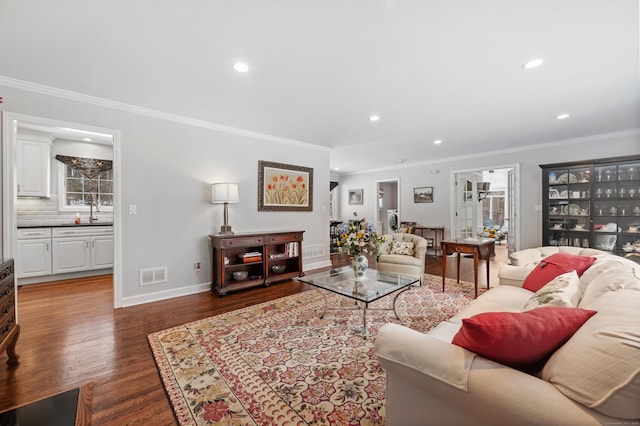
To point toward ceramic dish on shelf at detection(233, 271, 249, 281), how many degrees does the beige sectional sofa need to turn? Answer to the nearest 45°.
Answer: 0° — it already faces it

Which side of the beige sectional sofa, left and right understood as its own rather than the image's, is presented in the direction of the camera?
left

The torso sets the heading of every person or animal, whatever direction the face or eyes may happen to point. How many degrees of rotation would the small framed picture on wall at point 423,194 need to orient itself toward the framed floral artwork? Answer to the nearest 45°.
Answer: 0° — it already faces it

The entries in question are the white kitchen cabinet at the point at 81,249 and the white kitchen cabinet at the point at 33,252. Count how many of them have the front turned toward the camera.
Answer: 2

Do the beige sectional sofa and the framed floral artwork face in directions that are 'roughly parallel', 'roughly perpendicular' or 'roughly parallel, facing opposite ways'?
roughly parallel, facing opposite ways

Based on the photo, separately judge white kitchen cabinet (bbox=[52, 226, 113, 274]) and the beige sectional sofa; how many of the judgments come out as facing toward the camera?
1

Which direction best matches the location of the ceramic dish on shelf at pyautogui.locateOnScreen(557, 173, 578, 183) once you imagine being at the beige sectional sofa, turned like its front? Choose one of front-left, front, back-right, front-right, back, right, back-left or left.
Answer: right

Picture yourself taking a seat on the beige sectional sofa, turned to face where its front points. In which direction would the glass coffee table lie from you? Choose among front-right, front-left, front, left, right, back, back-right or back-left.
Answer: front-right

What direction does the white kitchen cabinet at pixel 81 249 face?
toward the camera

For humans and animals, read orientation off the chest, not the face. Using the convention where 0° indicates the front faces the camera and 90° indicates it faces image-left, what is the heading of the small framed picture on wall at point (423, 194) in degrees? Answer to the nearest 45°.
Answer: approximately 45°

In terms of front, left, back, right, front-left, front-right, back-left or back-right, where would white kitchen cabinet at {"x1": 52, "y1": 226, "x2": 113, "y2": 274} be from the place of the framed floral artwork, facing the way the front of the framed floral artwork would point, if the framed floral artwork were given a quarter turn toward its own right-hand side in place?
front-right

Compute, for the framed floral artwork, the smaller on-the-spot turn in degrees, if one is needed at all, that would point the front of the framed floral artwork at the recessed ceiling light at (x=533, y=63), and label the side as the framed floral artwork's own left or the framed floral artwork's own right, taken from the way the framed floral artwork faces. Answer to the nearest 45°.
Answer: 0° — it already faces it

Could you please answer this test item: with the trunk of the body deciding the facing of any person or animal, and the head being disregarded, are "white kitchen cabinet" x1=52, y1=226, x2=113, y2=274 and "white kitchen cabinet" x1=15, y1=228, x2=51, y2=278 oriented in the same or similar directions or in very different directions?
same or similar directions

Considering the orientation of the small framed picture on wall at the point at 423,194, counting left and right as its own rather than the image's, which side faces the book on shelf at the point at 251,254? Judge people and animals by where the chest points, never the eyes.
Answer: front

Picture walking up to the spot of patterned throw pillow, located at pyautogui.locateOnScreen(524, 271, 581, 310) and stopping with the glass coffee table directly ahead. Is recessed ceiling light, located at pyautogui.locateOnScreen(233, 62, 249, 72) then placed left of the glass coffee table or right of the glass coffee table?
left

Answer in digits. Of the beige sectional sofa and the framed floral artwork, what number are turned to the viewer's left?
1

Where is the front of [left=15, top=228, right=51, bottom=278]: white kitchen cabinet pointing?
toward the camera

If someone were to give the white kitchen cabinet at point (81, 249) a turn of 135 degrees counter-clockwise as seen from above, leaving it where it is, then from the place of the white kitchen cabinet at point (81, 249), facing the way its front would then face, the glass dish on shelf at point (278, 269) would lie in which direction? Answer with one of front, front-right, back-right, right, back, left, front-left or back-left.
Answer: right
